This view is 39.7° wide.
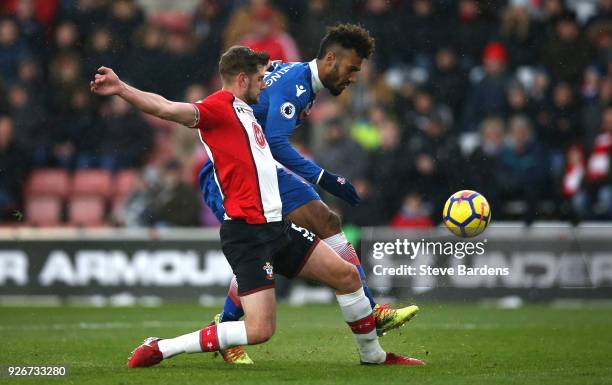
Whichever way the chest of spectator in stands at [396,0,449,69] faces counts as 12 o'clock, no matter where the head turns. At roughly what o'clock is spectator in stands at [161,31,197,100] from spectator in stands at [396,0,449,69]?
spectator in stands at [161,31,197,100] is roughly at 3 o'clock from spectator in stands at [396,0,449,69].

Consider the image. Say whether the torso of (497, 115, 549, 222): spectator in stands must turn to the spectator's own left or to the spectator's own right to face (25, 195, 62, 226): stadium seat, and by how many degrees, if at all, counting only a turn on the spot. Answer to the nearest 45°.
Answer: approximately 90° to the spectator's own right

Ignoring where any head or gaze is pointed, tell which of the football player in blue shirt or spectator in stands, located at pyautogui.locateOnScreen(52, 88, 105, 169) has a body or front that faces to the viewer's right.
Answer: the football player in blue shirt

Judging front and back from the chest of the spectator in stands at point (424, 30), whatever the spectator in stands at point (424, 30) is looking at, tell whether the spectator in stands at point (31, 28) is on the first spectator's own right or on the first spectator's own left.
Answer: on the first spectator's own right

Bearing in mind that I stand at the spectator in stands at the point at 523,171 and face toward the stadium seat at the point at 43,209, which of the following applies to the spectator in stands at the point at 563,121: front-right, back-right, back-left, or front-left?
back-right

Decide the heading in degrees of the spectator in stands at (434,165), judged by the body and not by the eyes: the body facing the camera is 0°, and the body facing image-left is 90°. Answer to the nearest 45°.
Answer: approximately 0°

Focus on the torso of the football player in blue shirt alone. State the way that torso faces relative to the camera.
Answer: to the viewer's right
